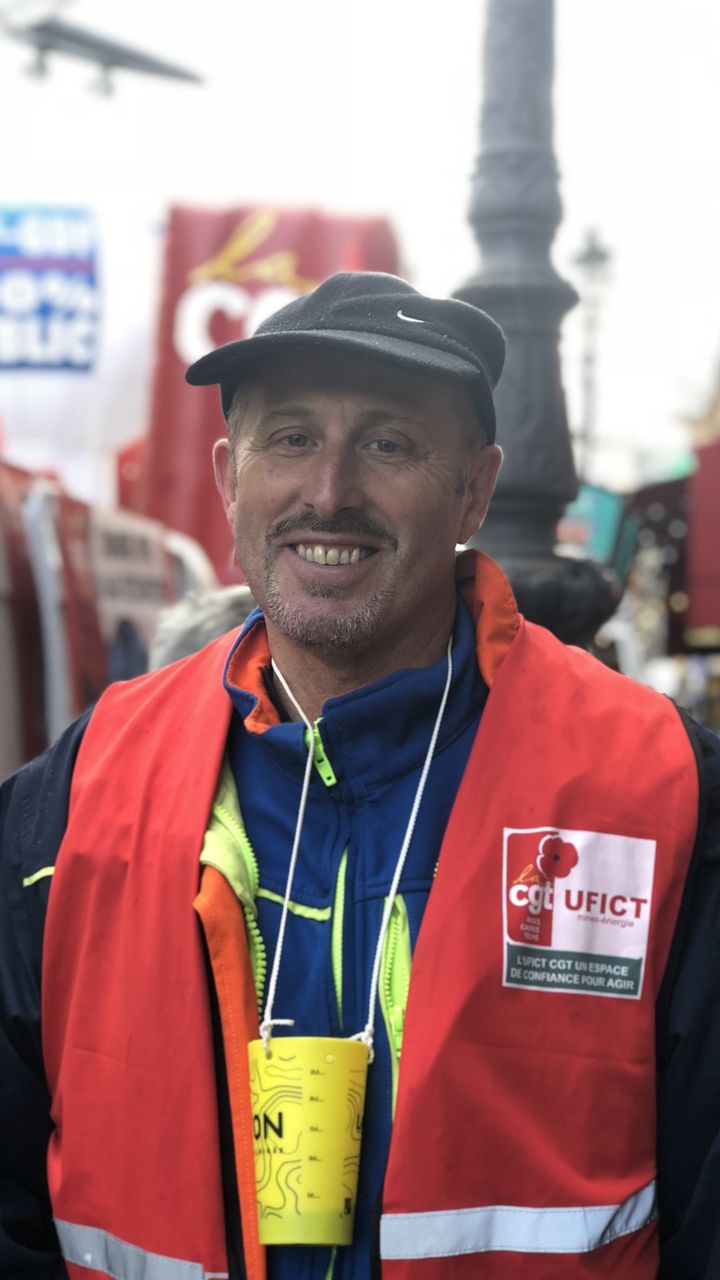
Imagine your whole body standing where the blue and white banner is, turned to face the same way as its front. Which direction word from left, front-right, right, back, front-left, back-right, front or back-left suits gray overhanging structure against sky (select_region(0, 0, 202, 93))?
back

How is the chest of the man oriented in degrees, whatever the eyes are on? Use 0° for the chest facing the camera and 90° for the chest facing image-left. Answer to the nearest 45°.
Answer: approximately 0°

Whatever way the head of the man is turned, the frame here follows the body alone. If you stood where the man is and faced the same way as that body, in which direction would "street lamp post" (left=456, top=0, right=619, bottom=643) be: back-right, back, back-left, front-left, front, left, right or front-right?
back

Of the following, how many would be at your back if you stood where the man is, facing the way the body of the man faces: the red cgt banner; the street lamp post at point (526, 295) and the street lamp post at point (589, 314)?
3

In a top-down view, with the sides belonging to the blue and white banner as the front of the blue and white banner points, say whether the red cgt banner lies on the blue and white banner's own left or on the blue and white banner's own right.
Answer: on the blue and white banner's own left

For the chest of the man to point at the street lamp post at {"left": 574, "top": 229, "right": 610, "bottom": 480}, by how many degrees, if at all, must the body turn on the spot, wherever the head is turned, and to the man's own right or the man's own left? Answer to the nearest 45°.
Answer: approximately 180°

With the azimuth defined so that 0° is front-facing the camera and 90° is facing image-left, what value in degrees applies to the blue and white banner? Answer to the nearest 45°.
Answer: approximately 0°

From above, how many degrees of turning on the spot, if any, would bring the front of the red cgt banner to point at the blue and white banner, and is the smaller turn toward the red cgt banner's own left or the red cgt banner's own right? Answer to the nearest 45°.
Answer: approximately 90° to the red cgt banner's own right

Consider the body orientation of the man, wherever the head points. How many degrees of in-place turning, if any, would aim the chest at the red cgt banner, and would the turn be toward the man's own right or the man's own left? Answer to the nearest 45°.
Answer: approximately 180°
